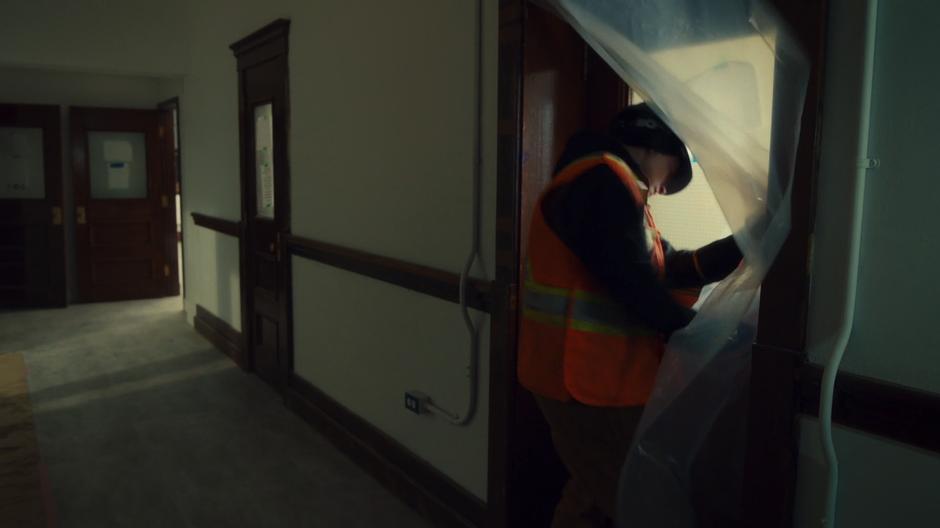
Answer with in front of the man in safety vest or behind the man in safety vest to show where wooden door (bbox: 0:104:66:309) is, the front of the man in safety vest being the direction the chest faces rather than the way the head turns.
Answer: behind

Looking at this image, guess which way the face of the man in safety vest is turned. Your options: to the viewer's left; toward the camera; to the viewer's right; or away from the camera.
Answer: to the viewer's right

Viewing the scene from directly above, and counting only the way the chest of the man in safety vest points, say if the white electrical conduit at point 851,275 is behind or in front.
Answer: in front

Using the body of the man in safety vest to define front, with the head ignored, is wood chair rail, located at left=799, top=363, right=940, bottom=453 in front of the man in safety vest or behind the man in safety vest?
in front

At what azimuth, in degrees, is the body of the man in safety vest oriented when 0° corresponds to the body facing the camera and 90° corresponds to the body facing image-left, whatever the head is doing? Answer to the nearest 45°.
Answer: approximately 270°

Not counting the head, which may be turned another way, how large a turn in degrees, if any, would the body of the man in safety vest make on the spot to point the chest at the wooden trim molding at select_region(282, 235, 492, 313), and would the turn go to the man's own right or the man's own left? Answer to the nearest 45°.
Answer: approximately 135° to the man's own left
